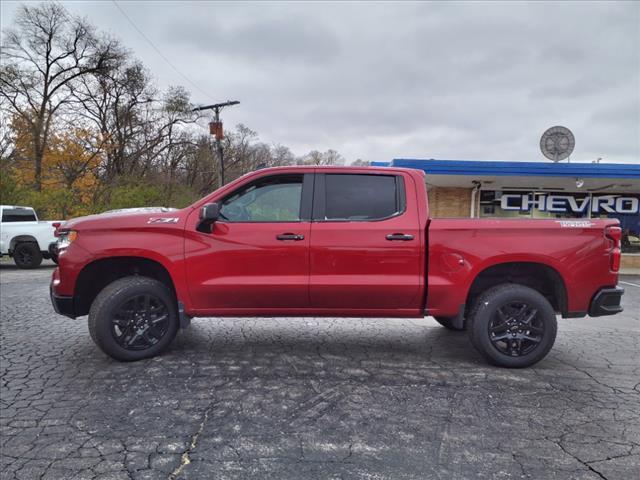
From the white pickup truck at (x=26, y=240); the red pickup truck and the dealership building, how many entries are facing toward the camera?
1

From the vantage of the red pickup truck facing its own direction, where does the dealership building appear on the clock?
The dealership building is roughly at 4 o'clock from the red pickup truck.

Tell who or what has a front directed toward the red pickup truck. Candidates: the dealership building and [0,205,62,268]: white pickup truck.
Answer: the dealership building

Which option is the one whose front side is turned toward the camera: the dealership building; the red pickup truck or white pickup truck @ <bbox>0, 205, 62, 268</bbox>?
the dealership building

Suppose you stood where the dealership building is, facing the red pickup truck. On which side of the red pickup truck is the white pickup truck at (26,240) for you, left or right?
right

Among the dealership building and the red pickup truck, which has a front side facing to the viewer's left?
the red pickup truck

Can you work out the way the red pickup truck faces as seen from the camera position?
facing to the left of the viewer

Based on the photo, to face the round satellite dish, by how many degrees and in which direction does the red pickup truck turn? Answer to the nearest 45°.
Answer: approximately 135° to its right

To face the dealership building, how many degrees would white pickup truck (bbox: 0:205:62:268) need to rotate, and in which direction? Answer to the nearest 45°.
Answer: approximately 180°

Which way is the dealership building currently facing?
toward the camera

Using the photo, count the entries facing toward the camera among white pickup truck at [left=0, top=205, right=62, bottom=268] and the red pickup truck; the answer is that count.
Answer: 0

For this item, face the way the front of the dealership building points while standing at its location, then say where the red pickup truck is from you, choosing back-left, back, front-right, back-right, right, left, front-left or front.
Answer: front

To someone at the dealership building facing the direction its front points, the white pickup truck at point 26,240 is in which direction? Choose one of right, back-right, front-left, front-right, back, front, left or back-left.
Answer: front-right

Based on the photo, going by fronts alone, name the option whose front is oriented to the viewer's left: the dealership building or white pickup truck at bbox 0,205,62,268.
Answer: the white pickup truck

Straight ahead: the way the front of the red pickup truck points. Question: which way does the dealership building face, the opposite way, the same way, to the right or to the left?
to the left

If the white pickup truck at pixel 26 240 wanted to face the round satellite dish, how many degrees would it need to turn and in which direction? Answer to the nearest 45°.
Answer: approximately 180°
